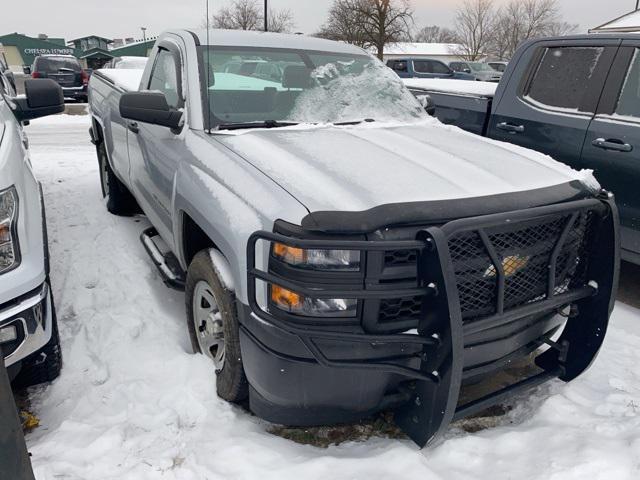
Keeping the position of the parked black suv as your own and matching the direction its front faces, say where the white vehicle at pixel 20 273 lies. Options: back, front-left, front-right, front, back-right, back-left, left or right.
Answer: back

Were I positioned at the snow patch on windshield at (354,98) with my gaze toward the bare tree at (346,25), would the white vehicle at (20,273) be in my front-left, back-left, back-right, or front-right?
back-left

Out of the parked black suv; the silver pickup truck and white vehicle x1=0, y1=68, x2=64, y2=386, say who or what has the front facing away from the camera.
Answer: the parked black suv

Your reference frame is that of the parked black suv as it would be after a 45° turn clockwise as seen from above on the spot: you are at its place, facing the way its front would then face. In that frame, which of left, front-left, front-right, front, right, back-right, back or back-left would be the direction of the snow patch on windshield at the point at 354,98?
back-right

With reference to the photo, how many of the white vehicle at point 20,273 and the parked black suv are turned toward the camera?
1

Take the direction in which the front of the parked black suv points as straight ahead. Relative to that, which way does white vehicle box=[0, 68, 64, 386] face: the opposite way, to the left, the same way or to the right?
the opposite way

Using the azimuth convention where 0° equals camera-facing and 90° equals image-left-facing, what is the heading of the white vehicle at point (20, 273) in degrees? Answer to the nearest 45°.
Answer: approximately 0°

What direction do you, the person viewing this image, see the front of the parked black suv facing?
facing away from the viewer

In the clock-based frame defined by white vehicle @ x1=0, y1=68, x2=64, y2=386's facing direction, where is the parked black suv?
The parked black suv is roughly at 6 o'clock from the white vehicle.

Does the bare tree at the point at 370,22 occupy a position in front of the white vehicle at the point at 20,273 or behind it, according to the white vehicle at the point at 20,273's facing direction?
behind

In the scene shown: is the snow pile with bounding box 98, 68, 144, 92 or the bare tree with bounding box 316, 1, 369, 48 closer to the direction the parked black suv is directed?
the bare tree

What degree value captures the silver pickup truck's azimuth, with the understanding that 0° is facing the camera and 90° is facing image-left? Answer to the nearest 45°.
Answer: approximately 315°

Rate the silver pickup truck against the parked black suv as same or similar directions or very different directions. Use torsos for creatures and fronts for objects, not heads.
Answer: very different directions
